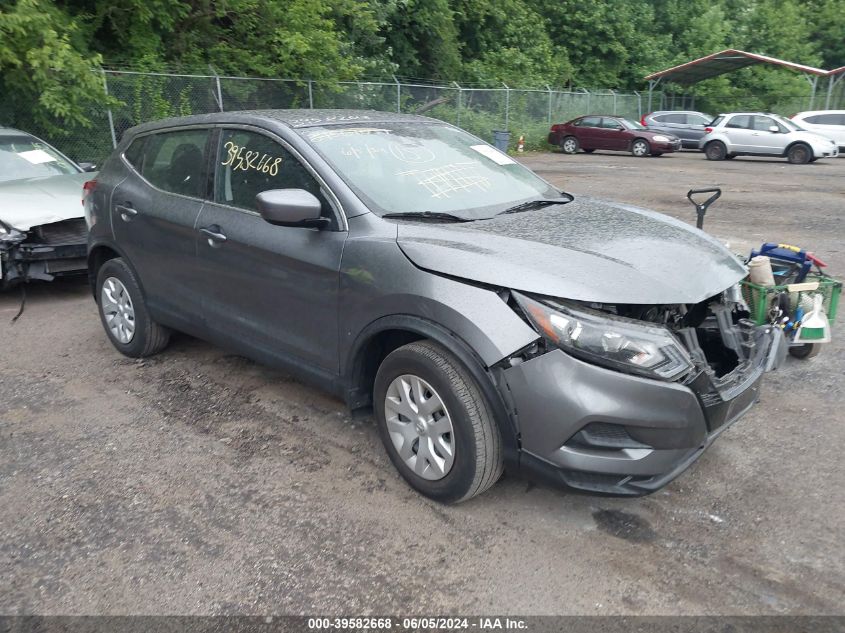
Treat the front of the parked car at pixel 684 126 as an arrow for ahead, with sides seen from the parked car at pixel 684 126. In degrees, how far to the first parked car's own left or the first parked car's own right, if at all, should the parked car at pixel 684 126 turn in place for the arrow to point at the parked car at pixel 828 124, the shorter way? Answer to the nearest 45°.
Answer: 0° — it already faces it

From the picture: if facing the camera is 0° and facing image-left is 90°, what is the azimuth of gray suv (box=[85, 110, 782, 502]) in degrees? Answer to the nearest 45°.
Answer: approximately 315°

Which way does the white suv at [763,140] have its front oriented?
to the viewer's right

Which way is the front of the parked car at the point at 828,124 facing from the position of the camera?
facing to the right of the viewer

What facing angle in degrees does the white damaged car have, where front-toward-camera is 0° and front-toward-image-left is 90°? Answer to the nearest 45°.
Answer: approximately 315°

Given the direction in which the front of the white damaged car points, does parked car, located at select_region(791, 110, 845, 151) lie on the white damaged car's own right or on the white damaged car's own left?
on the white damaged car's own left

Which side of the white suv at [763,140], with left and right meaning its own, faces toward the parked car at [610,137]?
back

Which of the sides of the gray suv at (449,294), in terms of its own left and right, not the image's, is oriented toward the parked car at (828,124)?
left

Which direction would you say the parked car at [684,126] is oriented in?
to the viewer's right
